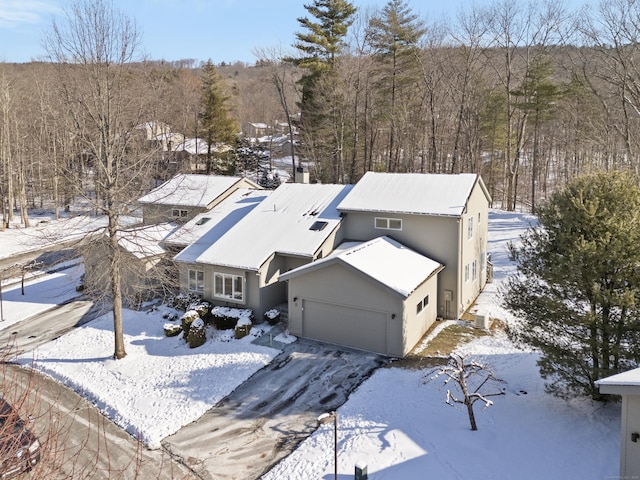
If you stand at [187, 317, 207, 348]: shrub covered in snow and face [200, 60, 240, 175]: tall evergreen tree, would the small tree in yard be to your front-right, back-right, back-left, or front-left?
back-right

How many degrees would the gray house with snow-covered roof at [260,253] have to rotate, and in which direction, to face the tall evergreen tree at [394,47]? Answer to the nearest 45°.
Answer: approximately 180°

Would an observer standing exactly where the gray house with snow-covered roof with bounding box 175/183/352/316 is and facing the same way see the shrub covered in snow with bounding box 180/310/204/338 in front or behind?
in front

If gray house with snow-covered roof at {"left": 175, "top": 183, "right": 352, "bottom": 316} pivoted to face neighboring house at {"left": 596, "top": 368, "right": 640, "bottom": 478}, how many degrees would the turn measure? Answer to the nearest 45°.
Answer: approximately 90° to its left

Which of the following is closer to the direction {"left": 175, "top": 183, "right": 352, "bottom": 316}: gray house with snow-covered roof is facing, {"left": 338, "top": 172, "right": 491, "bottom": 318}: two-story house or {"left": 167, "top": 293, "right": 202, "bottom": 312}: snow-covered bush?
the snow-covered bush

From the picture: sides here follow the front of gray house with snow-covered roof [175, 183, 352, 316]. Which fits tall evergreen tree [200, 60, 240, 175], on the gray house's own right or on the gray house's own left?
on the gray house's own right

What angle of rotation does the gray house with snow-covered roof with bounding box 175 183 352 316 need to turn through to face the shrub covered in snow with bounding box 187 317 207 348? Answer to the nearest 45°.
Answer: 0° — it already faces it

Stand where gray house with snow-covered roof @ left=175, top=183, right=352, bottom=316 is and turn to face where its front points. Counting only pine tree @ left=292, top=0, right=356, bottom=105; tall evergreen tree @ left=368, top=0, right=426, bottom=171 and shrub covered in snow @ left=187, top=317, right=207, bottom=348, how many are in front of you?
1

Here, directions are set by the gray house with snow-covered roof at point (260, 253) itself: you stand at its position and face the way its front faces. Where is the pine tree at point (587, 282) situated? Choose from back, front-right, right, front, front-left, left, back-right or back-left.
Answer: left

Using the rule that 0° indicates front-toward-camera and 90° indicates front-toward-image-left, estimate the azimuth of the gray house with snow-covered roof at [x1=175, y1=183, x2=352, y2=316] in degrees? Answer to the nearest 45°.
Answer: approximately 45°

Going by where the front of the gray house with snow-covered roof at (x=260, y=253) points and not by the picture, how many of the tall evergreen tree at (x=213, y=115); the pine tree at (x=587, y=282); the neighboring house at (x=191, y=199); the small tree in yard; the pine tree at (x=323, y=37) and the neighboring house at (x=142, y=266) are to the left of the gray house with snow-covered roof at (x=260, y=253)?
2

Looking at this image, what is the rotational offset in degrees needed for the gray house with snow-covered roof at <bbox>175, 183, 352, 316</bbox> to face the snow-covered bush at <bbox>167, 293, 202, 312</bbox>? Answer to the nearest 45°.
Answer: approximately 45° to its right

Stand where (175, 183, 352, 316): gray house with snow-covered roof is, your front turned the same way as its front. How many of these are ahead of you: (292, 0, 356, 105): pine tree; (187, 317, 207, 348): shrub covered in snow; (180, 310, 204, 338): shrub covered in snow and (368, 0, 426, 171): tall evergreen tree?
2

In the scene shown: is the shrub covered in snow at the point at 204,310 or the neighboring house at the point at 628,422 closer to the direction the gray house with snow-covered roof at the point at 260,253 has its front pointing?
the shrub covered in snow
